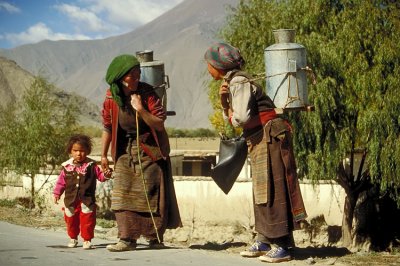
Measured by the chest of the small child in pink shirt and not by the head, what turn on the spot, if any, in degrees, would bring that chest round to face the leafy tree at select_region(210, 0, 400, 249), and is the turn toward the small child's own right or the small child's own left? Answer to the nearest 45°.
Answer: approximately 135° to the small child's own left

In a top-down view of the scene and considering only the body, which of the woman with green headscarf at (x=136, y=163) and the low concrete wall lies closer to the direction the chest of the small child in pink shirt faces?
the woman with green headscarf

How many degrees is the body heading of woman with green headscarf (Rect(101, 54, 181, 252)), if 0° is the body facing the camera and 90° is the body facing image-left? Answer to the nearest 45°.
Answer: approximately 45°

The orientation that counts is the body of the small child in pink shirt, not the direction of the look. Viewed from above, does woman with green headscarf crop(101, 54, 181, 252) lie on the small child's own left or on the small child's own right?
on the small child's own left

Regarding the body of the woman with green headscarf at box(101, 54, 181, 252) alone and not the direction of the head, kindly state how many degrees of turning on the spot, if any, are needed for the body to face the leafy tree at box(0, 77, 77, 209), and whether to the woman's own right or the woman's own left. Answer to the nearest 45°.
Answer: approximately 135° to the woman's own right

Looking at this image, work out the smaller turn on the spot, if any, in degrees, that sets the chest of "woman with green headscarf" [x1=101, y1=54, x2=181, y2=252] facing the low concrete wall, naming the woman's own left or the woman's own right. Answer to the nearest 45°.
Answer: approximately 135° to the woman's own right

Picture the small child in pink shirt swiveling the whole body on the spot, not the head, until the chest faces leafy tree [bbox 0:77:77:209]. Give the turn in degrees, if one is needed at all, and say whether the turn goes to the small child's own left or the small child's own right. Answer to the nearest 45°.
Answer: approximately 180°

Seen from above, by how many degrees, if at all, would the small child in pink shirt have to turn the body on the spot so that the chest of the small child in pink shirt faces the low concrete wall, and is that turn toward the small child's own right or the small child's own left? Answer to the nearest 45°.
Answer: approximately 180°

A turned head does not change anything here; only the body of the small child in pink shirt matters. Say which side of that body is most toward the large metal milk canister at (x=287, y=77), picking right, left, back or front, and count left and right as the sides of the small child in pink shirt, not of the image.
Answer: left
